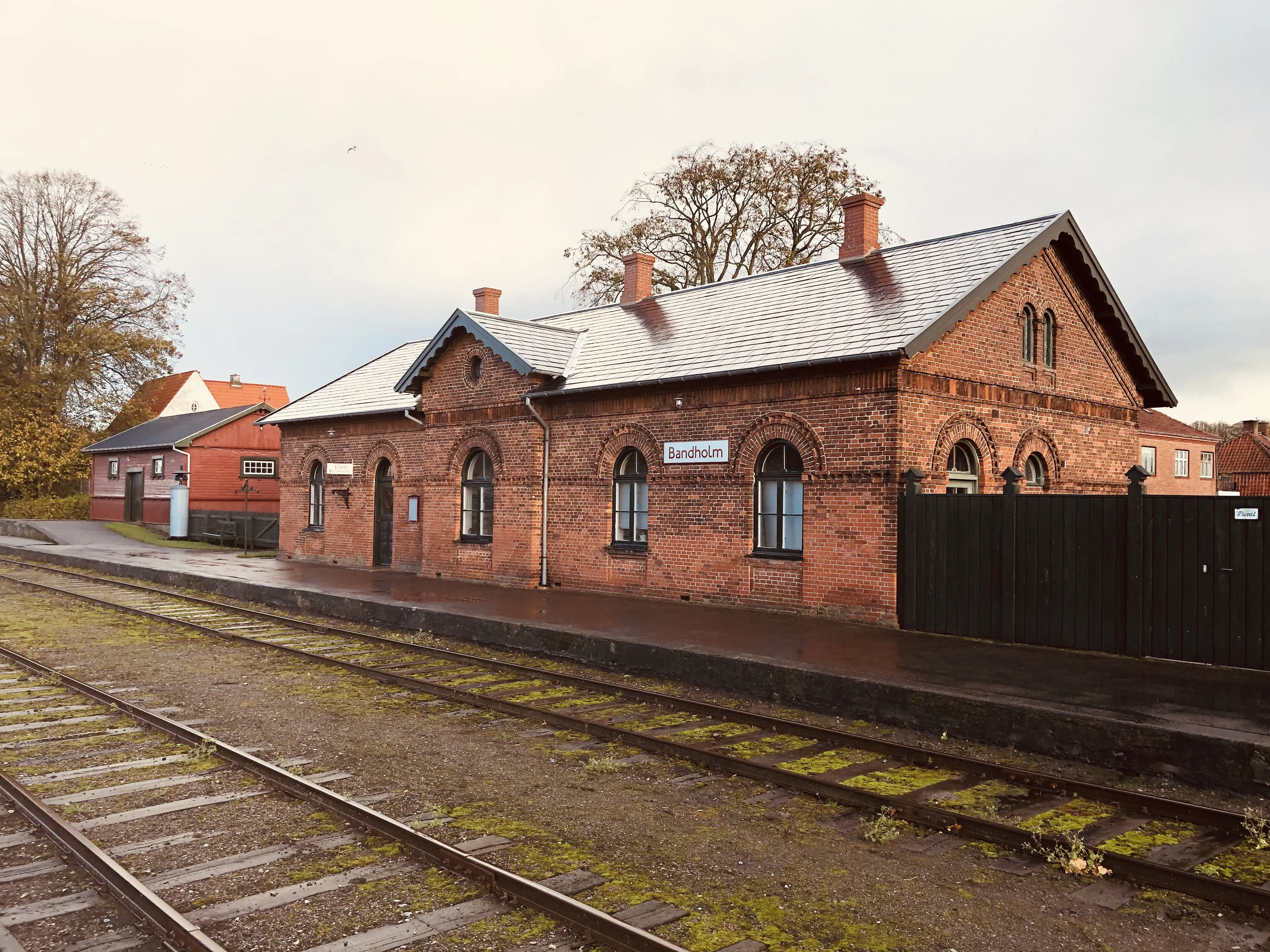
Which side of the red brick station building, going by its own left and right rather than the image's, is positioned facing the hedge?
right

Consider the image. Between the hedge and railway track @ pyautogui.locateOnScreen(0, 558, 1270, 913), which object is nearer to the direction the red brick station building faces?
the railway track

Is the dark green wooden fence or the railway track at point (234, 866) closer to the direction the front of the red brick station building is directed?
the railway track

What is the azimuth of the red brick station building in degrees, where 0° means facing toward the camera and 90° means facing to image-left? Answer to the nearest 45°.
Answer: approximately 45°

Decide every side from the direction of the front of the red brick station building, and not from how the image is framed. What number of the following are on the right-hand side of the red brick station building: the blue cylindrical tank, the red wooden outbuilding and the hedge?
3

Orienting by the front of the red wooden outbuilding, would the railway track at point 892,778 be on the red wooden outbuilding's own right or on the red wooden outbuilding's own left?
on the red wooden outbuilding's own left

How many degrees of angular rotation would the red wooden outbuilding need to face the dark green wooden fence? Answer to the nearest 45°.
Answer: approximately 45° to its left

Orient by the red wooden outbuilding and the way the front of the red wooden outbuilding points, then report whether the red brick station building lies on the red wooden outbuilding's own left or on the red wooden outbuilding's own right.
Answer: on the red wooden outbuilding's own left
